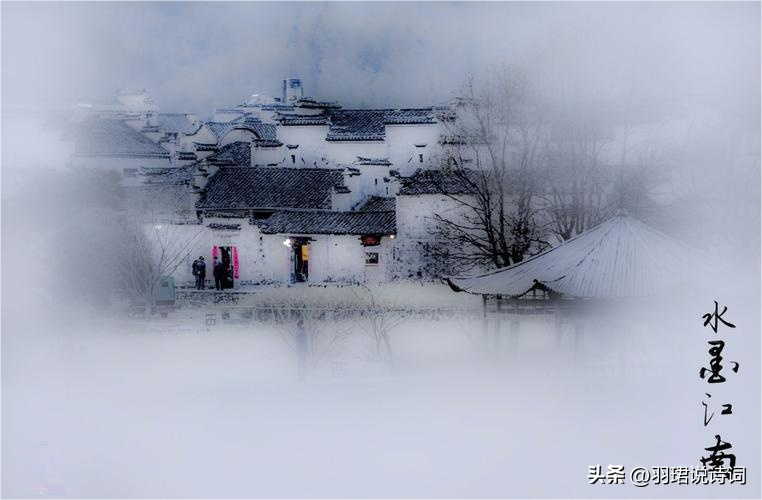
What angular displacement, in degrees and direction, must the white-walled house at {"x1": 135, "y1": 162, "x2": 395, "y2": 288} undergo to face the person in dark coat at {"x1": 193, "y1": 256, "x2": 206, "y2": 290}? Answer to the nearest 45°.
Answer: approximately 90° to its right

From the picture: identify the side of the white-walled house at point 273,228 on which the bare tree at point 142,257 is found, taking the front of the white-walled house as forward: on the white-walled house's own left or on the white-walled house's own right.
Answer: on the white-walled house's own right

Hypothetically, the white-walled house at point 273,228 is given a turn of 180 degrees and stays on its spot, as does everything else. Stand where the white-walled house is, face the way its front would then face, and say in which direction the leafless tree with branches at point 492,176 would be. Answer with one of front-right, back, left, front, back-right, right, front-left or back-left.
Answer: right

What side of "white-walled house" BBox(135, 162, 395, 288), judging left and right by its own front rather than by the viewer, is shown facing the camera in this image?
front

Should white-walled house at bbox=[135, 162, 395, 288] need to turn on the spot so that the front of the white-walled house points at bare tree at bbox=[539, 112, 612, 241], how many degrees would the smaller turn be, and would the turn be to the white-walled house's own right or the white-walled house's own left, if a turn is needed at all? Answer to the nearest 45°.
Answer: approximately 90° to the white-walled house's own left
